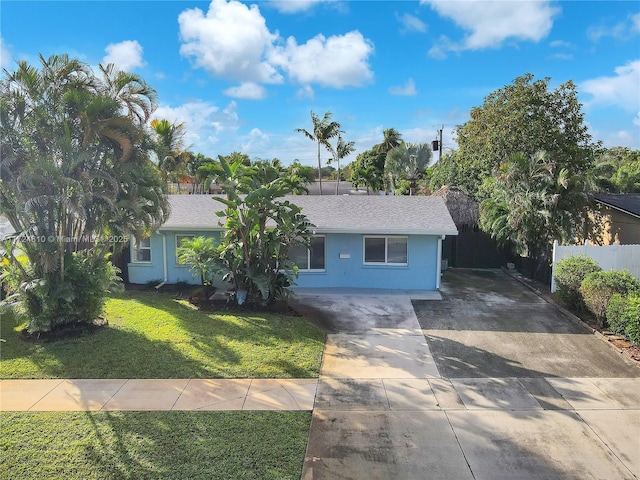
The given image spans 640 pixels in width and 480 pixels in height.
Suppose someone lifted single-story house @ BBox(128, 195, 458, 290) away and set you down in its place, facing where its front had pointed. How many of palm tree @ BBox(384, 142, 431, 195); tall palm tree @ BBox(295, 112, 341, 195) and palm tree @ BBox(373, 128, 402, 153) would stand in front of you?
0

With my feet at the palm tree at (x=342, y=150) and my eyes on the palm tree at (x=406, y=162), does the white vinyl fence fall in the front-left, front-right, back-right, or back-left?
front-right

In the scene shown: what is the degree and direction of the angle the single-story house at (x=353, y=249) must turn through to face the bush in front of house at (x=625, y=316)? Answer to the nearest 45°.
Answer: approximately 45° to its left

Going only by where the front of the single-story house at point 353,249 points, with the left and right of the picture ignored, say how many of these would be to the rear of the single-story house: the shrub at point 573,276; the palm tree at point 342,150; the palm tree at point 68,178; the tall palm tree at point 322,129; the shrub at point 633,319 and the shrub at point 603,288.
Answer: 2

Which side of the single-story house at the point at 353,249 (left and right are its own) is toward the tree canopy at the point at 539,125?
left

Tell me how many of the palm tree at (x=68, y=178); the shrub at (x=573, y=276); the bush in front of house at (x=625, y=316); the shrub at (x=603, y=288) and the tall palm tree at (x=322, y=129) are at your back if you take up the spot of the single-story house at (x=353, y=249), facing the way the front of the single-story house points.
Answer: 1

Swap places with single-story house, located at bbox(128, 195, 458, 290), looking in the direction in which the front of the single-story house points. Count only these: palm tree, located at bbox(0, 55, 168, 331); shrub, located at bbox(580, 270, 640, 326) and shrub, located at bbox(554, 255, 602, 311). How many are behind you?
0

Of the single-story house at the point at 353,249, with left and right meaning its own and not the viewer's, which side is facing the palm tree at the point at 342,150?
back

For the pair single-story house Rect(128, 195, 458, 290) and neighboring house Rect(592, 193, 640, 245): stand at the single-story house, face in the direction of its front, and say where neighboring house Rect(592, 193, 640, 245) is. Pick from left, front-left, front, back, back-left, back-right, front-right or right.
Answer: left

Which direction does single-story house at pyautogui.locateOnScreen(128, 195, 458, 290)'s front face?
toward the camera

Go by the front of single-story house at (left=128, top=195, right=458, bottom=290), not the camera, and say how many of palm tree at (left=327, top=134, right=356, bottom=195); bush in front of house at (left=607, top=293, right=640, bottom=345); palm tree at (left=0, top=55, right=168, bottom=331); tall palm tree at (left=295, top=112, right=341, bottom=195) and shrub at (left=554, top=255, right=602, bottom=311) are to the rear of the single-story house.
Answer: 2

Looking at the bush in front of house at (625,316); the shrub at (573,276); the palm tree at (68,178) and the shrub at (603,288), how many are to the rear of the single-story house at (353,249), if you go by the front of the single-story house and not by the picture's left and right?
0

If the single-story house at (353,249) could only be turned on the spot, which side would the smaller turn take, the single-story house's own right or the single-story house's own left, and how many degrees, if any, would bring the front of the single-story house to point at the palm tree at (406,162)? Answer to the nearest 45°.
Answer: approximately 180°

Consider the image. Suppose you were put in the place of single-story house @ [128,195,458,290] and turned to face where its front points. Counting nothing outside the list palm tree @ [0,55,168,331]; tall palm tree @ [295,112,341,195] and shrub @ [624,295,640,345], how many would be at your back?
1

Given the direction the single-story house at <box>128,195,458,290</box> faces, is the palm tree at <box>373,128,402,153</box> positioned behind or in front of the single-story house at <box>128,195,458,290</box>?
behind

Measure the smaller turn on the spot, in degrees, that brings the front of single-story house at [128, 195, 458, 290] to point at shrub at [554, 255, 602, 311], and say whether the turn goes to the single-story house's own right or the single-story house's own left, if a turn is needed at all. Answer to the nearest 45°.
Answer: approximately 45° to the single-story house's own left
